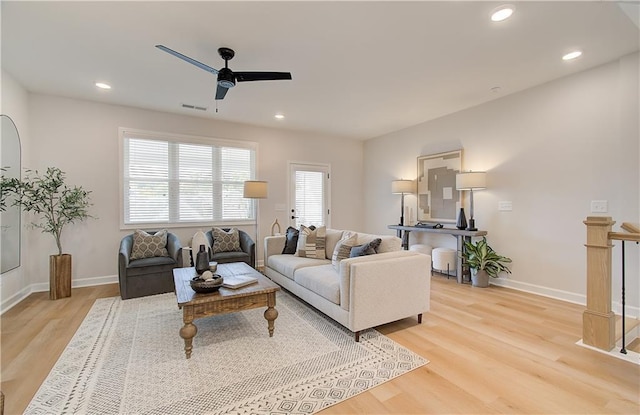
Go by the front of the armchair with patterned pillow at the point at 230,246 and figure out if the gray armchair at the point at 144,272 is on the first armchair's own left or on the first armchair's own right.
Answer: on the first armchair's own right

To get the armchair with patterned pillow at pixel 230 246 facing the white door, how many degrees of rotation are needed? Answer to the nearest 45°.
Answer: approximately 135° to its left

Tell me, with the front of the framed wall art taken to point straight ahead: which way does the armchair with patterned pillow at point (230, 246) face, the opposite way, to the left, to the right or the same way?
to the left

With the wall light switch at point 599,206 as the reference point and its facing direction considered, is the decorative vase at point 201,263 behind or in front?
in front

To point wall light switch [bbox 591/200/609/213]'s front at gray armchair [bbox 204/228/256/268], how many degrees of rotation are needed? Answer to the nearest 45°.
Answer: approximately 45° to its right

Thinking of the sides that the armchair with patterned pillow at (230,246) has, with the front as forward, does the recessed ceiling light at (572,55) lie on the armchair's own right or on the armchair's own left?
on the armchair's own left

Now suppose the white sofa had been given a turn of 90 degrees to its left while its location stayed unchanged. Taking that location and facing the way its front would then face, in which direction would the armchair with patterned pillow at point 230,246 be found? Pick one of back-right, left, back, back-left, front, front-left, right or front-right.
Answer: back

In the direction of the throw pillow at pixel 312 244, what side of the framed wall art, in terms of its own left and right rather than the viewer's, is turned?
front

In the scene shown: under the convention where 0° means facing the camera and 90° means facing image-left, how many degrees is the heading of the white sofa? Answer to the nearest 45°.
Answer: approximately 45°

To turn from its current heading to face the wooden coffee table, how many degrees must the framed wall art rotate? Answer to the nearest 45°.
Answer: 0° — it already faces it

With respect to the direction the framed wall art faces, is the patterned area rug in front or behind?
in front

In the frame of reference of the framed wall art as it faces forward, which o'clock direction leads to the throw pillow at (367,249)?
The throw pillow is roughly at 11 o'clock from the framed wall art.

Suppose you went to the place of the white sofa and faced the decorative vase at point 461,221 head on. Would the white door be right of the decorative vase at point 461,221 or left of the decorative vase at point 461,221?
left
